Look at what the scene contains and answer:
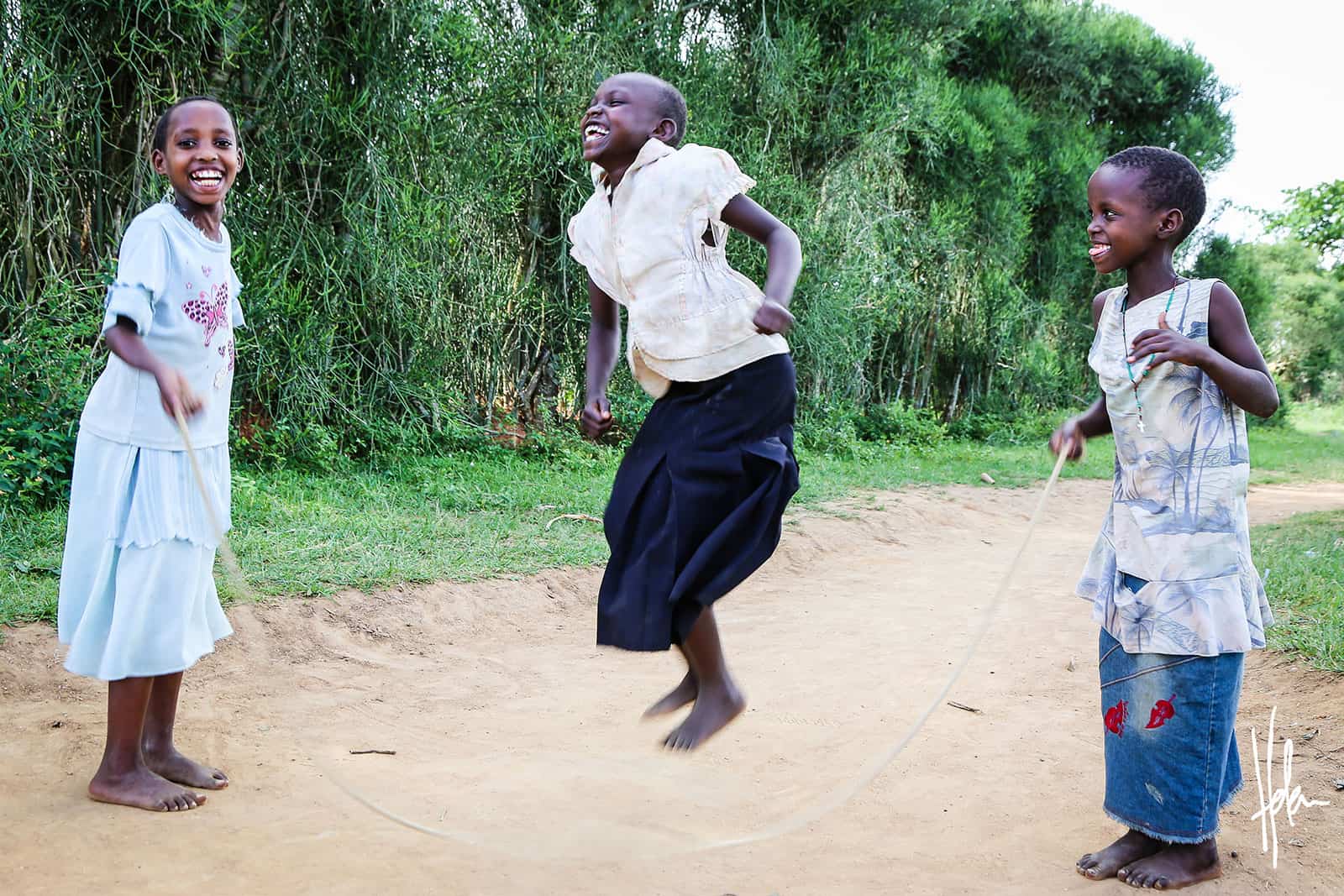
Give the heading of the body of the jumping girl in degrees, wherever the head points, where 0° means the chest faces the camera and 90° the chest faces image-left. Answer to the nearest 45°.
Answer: approximately 45°

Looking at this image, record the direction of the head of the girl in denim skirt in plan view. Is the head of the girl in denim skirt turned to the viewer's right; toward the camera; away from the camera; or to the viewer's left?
to the viewer's left

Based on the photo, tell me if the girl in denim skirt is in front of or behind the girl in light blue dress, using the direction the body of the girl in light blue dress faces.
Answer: in front

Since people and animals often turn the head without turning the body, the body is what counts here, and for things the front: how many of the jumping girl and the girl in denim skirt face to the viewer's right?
0

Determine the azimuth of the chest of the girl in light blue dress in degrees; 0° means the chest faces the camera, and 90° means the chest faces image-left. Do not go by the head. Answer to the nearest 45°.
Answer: approximately 315°

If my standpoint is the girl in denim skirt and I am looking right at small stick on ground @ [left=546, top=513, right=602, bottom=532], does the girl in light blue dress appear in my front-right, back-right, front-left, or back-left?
front-left

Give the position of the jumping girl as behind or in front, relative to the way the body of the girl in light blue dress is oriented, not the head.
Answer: in front

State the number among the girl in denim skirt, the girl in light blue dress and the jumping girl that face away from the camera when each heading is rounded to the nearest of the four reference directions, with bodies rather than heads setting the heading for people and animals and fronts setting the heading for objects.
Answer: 0

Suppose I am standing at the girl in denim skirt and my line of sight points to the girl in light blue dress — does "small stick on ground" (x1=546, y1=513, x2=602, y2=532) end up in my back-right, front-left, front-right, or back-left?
front-right

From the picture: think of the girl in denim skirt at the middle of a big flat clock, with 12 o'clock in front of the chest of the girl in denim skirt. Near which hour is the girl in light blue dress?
The girl in light blue dress is roughly at 1 o'clock from the girl in denim skirt.

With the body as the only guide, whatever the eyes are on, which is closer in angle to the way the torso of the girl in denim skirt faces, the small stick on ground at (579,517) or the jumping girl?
the jumping girl

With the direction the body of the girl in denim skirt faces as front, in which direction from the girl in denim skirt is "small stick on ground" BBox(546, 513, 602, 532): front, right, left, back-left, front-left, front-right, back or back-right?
right

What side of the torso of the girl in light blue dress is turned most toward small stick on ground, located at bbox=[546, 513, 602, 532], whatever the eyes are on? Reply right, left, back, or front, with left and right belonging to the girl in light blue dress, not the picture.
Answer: left

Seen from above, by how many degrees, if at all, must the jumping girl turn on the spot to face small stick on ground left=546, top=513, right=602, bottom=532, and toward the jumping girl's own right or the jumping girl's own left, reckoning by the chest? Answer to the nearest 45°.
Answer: approximately 135° to the jumping girl's own right

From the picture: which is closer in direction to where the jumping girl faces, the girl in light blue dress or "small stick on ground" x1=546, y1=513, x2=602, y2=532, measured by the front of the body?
the girl in light blue dress

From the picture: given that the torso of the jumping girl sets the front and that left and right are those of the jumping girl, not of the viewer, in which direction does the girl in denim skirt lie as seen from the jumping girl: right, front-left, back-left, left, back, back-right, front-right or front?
back-left

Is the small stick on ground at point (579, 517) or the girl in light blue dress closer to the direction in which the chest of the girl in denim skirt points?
the girl in light blue dress

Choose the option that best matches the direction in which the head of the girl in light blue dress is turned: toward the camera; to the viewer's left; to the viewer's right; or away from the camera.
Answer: toward the camera

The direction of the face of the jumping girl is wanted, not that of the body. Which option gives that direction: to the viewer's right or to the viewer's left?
to the viewer's left

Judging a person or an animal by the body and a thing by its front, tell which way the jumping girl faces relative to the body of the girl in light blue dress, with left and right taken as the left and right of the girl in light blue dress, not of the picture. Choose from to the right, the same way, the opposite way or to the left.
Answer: to the right

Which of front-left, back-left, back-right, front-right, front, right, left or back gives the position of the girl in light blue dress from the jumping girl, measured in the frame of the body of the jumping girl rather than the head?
front-right
